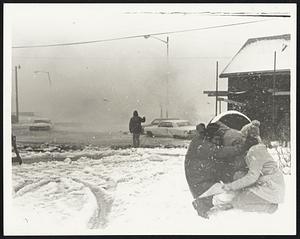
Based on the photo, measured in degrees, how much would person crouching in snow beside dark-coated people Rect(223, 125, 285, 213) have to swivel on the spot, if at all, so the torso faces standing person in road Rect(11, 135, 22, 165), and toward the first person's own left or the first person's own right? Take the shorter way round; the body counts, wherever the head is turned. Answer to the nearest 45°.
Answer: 0° — they already face them

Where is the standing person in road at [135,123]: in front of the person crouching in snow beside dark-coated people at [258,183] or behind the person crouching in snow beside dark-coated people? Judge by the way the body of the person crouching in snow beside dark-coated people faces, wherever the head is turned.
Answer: in front

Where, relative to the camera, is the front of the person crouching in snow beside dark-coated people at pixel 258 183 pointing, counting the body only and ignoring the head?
to the viewer's left

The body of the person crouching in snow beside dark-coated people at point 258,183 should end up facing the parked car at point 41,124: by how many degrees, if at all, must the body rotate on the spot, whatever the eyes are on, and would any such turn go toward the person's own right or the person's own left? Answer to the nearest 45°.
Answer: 0° — they already face it

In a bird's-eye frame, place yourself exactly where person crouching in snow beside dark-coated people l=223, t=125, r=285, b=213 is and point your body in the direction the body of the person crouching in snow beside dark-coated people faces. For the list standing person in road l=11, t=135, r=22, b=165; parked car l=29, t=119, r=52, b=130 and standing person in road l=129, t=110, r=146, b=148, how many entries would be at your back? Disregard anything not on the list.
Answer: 0
